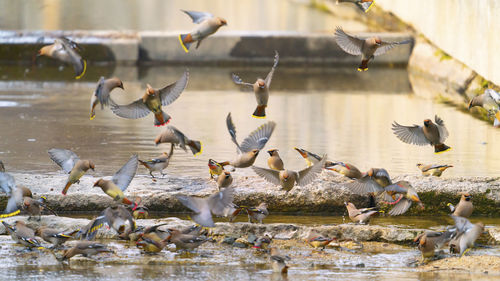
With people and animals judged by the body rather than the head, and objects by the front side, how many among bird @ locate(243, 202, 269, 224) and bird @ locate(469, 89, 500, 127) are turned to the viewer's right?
1

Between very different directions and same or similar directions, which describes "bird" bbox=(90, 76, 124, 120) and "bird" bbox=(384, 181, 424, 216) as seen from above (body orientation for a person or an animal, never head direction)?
same or similar directions

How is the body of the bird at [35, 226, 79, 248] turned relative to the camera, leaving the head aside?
to the viewer's left

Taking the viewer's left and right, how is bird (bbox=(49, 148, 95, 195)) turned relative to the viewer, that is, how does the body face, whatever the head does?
facing to the right of the viewer

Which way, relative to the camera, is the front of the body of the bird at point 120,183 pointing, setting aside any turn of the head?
to the viewer's left

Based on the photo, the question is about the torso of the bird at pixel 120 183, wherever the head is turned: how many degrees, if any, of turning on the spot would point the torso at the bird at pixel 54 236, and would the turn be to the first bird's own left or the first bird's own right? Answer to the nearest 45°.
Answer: approximately 45° to the first bird's own left

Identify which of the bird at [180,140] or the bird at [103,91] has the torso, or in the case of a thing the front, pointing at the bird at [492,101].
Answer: the bird at [103,91]
